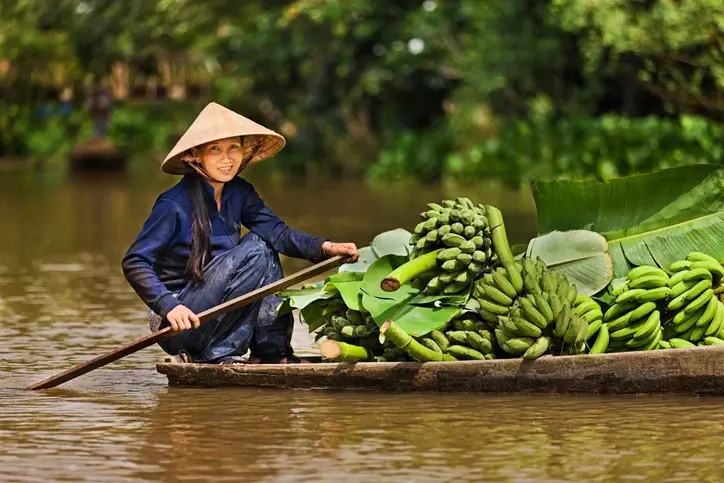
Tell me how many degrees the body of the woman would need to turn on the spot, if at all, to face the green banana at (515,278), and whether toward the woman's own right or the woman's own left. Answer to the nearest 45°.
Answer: approximately 45° to the woman's own left

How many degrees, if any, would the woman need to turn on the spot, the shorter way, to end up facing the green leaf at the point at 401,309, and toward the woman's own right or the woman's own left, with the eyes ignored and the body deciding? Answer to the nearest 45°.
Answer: approximately 45° to the woman's own left

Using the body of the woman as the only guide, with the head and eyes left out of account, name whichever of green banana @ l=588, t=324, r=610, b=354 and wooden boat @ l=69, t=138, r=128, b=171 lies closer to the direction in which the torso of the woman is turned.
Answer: the green banana

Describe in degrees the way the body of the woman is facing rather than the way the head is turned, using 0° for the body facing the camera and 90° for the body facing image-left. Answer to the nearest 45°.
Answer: approximately 315°
